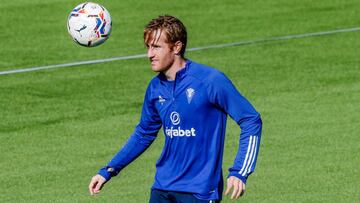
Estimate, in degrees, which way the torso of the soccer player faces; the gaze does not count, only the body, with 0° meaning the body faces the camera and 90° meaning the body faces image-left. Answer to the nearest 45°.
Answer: approximately 45°

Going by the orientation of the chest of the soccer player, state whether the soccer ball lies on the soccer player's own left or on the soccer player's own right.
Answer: on the soccer player's own right
